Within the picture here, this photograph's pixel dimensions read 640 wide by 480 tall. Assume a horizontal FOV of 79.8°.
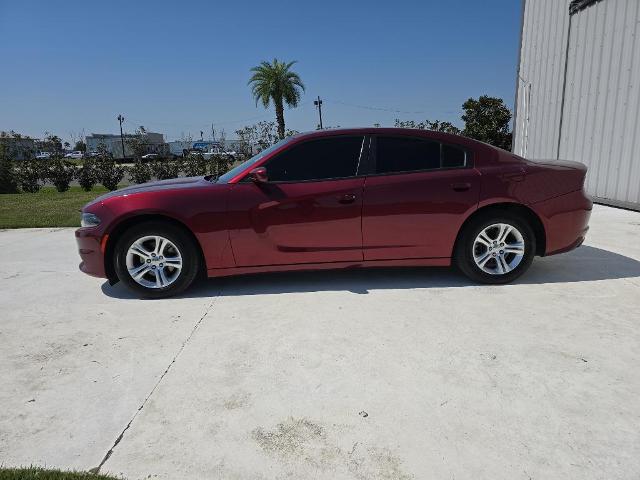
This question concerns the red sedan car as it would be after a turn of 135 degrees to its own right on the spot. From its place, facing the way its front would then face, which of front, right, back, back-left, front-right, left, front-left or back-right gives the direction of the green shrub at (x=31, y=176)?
left

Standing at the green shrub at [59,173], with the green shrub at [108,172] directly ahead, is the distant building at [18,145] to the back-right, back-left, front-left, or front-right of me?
back-left

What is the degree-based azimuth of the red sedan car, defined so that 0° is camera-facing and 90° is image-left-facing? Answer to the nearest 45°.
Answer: approximately 90°

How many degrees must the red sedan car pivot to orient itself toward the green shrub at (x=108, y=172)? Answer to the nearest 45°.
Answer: approximately 45° to its right

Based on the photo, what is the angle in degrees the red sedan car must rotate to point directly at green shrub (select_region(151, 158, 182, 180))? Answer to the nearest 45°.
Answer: approximately 45° to its right

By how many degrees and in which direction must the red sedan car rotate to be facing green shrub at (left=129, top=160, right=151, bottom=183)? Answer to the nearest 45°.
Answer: approximately 45° to its right

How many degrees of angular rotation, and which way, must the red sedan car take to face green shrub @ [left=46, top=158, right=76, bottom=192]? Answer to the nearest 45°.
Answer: approximately 45° to its right

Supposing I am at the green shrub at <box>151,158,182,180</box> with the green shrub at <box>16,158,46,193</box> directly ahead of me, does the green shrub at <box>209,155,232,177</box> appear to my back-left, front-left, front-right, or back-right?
back-right

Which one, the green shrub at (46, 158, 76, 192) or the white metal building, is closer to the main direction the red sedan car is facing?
the green shrub

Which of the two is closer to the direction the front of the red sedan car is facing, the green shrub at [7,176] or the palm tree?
the green shrub

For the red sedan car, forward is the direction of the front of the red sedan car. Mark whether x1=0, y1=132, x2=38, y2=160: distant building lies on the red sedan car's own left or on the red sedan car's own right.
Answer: on the red sedan car's own right

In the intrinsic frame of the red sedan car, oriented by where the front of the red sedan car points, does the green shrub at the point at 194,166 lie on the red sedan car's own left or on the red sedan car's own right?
on the red sedan car's own right
